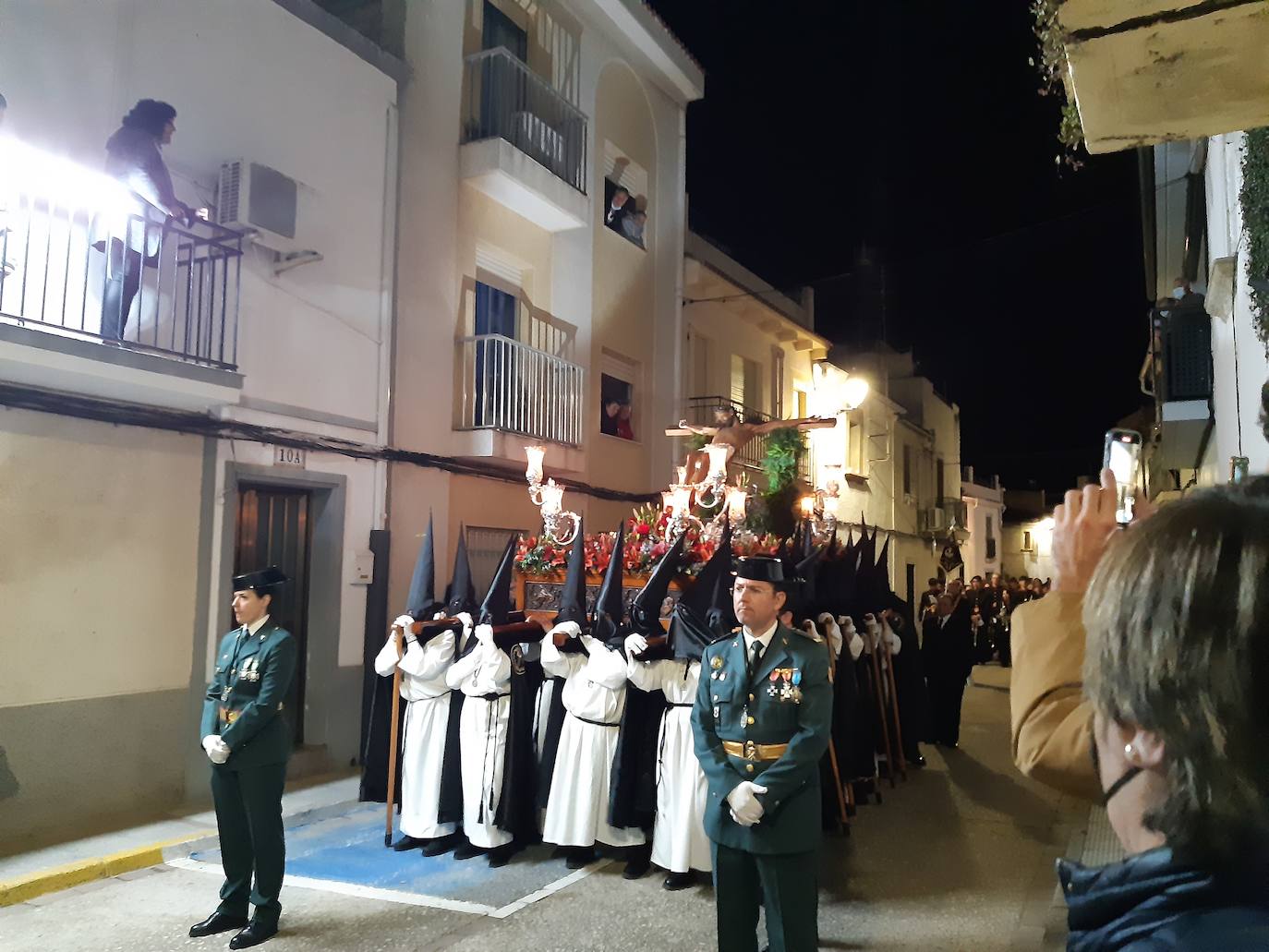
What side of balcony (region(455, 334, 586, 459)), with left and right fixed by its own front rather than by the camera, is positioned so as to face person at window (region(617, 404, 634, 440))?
left

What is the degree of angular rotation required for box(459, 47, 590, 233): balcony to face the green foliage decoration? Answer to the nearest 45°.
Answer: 0° — it already faces it

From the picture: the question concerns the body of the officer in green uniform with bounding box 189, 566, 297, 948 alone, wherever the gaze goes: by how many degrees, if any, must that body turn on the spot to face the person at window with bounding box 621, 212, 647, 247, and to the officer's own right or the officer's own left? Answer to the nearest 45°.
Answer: approximately 180°

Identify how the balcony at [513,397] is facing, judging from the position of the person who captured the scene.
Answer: facing the viewer and to the right of the viewer

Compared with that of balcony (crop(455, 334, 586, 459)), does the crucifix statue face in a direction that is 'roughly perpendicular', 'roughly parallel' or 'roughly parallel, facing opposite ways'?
roughly perpendicular

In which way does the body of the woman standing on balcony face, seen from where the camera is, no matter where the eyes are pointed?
to the viewer's right

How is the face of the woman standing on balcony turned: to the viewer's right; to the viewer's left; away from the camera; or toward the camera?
to the viewer's right

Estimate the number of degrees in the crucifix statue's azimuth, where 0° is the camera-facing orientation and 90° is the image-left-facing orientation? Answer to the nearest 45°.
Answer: approximately 45°

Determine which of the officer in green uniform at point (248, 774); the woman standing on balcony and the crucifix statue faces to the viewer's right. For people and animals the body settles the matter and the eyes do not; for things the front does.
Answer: the woman standing on balcony

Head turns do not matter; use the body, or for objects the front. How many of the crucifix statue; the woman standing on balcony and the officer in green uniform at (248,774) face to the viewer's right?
1
